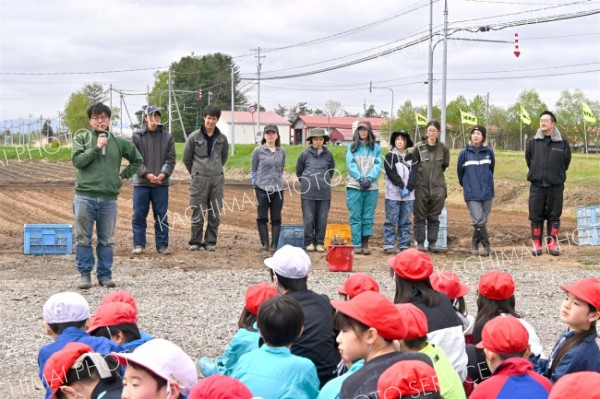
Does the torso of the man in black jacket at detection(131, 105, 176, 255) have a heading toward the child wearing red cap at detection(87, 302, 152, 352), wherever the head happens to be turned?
yes

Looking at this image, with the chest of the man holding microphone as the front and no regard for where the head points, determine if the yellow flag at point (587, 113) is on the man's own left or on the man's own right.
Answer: on the man's own left

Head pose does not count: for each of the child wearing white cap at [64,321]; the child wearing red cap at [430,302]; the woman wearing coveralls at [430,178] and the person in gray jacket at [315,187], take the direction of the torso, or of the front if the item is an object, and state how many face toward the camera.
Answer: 2

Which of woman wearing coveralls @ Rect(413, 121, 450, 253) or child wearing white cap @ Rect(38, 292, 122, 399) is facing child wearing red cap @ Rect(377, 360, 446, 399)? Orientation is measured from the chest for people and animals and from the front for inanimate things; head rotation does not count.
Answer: the woman wearing coveralls

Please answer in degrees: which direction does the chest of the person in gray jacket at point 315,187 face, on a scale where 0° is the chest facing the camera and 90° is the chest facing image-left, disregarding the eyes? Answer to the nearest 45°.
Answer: approximately 0°

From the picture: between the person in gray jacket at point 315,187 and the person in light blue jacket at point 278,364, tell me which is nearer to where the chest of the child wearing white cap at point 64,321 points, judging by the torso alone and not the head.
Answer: the person in gray jacket

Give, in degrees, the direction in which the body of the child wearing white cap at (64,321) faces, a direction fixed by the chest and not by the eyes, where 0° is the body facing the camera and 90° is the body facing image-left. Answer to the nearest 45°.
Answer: approximately 180°

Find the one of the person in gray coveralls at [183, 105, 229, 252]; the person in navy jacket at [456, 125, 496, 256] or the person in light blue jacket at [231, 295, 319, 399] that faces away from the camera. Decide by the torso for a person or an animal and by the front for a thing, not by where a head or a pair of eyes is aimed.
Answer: the person in light blue jacket

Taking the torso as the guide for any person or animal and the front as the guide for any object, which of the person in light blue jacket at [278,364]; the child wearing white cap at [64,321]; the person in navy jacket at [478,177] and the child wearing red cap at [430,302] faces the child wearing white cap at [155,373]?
the person in navy jacket

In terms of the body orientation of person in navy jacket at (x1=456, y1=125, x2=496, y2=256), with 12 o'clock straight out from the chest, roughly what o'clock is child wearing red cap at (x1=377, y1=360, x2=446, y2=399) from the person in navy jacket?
The child wearing red cap is roughly at 12 o'clock from the person in navy jacket.
